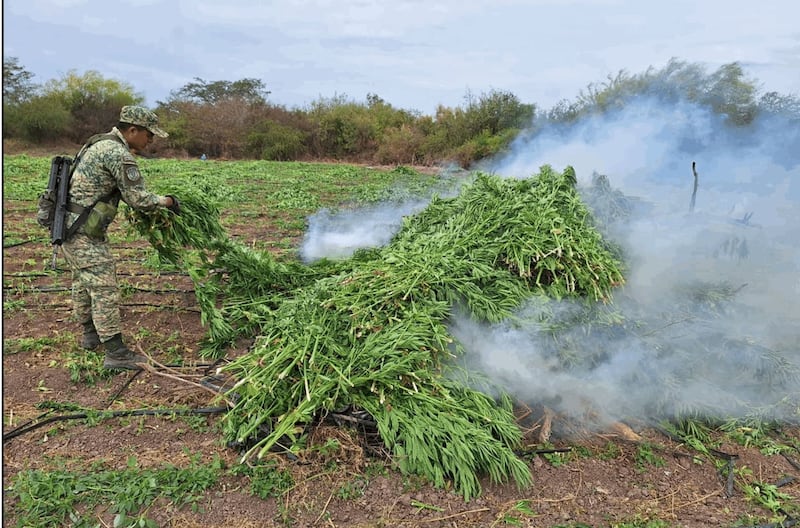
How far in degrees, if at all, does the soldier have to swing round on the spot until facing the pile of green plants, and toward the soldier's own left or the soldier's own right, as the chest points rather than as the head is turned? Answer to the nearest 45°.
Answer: approximately 45° to the soldier's own right

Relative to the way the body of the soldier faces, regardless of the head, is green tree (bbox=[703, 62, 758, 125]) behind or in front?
in front

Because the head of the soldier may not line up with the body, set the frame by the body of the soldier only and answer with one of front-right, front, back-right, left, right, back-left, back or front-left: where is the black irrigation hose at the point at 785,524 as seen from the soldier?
front-right

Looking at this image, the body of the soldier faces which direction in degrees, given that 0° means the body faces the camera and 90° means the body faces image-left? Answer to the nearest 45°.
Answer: approximately 270°

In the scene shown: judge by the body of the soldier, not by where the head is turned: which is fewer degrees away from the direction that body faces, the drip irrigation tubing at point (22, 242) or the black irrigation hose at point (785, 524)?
the black irrigation hose

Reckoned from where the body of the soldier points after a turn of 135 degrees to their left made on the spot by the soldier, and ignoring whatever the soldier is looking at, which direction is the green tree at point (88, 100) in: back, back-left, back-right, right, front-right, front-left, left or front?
front-right

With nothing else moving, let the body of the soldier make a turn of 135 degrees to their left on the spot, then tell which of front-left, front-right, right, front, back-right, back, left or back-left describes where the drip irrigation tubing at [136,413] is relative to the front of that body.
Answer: back-left

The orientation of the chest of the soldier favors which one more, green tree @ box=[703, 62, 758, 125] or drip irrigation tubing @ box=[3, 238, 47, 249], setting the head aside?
the green tree

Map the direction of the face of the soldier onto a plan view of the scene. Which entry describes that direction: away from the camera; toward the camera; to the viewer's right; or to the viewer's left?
to the viewer's right

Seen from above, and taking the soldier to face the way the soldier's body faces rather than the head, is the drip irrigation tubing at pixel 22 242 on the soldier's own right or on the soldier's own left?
on the soldier's own left

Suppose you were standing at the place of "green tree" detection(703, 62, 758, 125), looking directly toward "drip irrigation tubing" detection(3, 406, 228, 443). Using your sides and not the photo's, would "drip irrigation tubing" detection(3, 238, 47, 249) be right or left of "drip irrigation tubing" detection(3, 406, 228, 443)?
right
